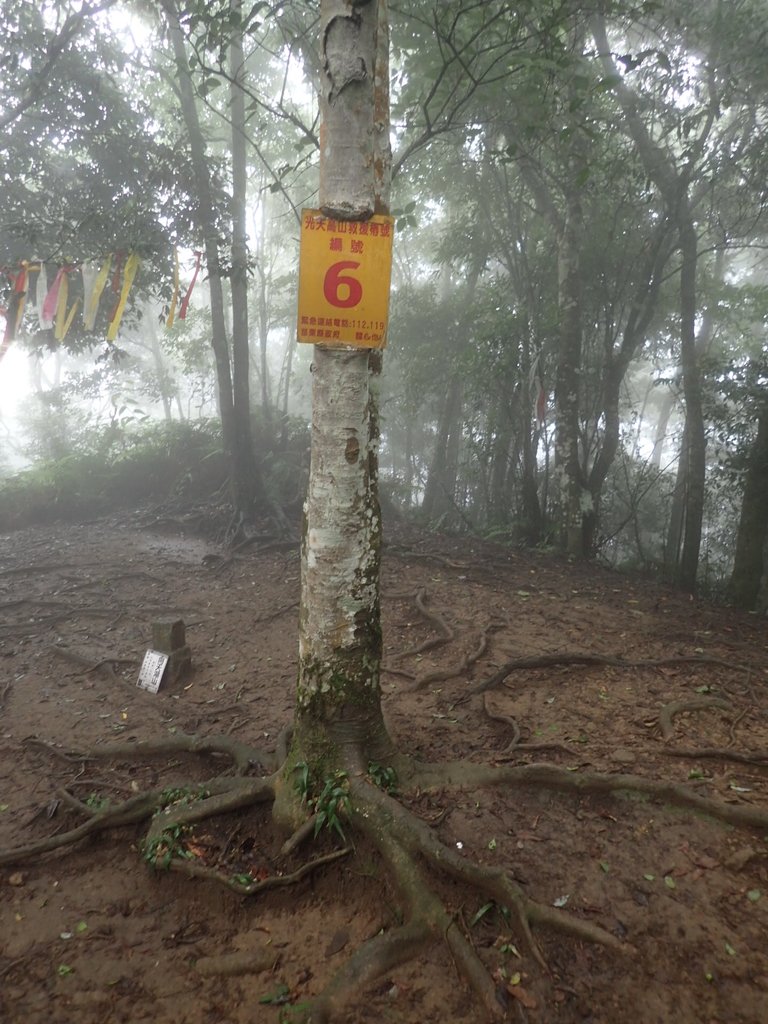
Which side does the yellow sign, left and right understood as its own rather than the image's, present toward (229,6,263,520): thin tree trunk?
back

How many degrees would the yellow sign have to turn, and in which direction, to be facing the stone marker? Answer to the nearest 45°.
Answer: approximately 135° to its right

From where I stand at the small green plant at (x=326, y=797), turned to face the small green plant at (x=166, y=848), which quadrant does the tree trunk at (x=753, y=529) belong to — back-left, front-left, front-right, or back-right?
back-right

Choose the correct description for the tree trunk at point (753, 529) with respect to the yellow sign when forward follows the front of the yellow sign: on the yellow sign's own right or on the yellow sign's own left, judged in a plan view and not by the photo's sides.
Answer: on the yellow sign's own left

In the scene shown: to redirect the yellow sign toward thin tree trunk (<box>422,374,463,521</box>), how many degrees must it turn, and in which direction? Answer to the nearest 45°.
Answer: approximately 180°

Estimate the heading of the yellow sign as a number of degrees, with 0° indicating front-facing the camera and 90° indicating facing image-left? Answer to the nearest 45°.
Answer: approximately 0°
